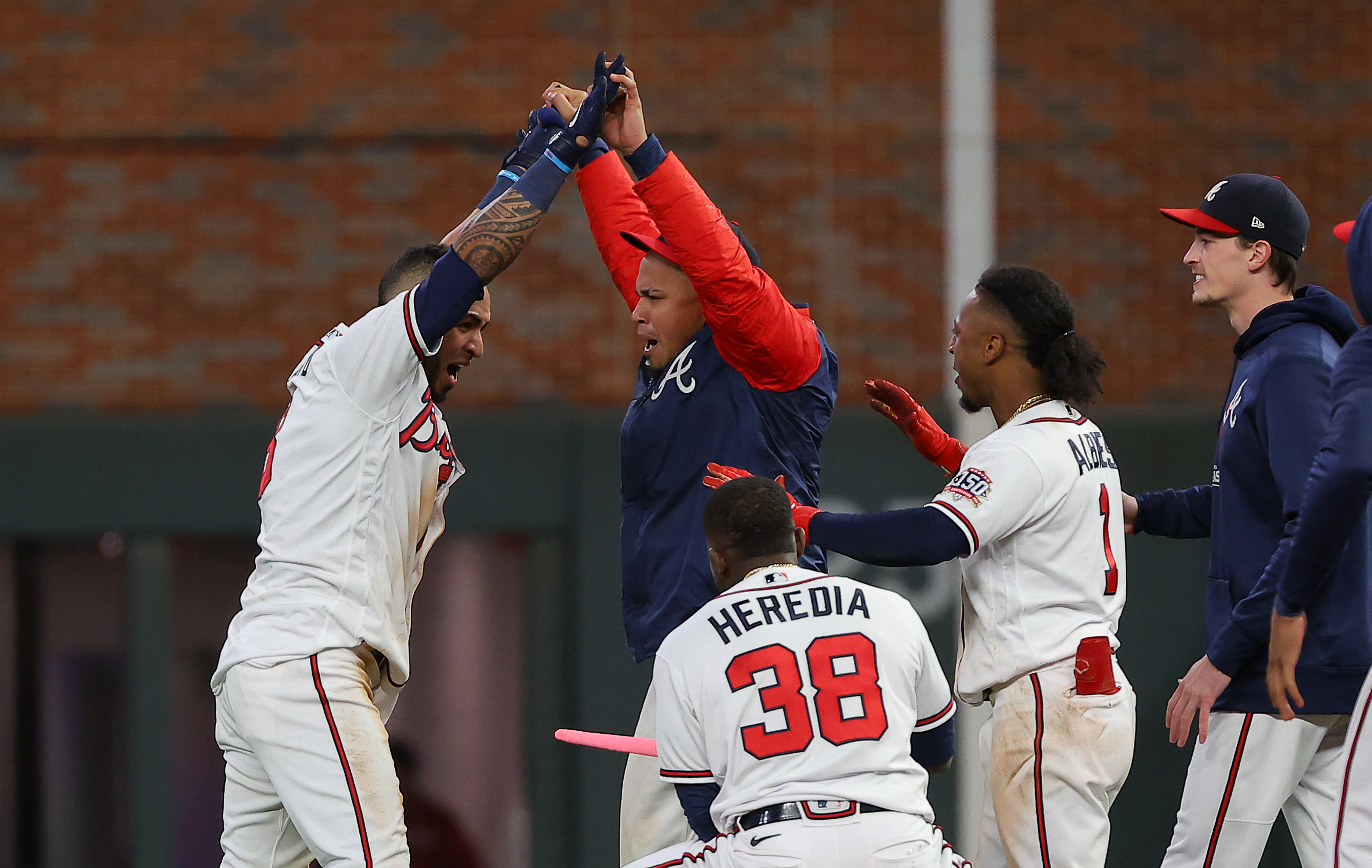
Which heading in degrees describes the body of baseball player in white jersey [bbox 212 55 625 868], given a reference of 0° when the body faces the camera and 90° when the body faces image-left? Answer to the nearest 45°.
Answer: approximately 270°

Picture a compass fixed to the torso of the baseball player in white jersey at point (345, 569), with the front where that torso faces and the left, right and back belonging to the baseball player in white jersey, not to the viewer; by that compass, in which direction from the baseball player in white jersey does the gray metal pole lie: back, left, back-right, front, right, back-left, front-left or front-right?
front-left

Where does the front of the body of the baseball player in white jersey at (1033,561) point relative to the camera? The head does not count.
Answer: to the viewer's left

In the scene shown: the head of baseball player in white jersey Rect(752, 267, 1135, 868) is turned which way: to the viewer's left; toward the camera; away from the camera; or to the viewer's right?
to the viewer's left

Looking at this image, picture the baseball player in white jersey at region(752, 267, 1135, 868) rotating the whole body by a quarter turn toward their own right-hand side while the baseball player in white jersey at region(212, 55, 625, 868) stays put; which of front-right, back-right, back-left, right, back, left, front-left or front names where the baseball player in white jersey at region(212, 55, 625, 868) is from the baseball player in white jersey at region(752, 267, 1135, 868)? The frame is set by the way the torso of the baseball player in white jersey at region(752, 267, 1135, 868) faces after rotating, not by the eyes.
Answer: left

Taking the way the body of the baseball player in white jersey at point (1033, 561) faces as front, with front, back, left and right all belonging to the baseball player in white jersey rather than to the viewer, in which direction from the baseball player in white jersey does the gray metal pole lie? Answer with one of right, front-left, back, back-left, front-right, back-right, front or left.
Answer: right

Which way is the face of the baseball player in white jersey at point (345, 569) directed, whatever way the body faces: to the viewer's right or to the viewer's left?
to the viewer's right

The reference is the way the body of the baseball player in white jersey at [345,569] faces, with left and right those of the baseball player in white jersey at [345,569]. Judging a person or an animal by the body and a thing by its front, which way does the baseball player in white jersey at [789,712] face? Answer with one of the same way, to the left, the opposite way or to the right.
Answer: to the left

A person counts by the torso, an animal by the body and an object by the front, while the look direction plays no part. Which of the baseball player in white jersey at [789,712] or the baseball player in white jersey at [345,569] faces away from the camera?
the baseball player in white jersey at [789,712]

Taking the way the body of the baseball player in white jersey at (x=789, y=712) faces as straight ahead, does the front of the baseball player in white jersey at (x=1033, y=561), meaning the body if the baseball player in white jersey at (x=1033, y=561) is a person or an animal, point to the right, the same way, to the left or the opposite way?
to the left

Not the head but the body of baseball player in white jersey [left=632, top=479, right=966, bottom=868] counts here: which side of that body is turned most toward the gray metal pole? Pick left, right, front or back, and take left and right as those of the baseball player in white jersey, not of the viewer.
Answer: front

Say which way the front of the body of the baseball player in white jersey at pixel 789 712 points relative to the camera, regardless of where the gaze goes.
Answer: away from the camera

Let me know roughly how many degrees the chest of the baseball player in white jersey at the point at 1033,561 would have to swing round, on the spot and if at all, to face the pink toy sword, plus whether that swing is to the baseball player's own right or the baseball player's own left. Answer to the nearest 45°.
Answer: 0° — they already face it

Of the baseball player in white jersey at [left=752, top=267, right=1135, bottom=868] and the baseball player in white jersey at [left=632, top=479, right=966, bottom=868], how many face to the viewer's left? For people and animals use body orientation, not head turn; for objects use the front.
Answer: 1
